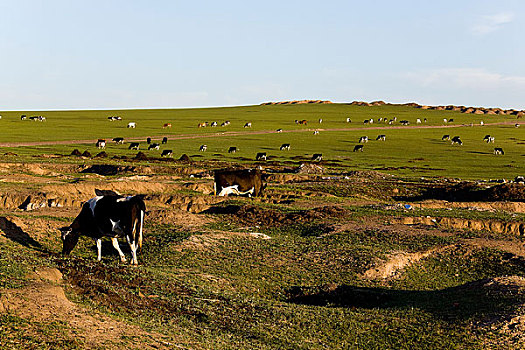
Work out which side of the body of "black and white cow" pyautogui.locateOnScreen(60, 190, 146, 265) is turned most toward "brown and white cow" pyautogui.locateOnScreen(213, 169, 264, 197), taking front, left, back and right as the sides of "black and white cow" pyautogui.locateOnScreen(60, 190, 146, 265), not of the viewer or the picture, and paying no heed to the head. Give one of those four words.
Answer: right

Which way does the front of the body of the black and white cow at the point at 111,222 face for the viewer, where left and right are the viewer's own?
facing away from the viewer and to the left of the viewer
